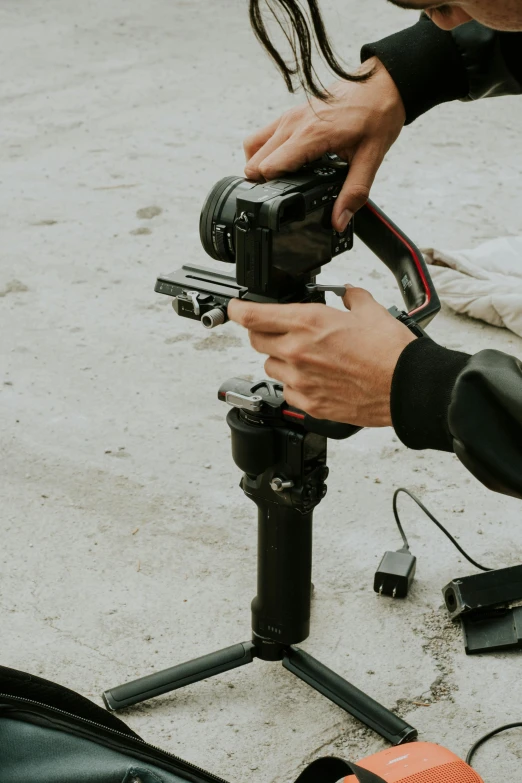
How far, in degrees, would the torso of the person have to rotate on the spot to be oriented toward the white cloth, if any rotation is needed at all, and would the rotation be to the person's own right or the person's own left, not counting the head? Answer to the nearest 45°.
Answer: approximately 90° to the person's own right

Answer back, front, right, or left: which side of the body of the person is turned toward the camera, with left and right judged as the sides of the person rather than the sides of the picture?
left
